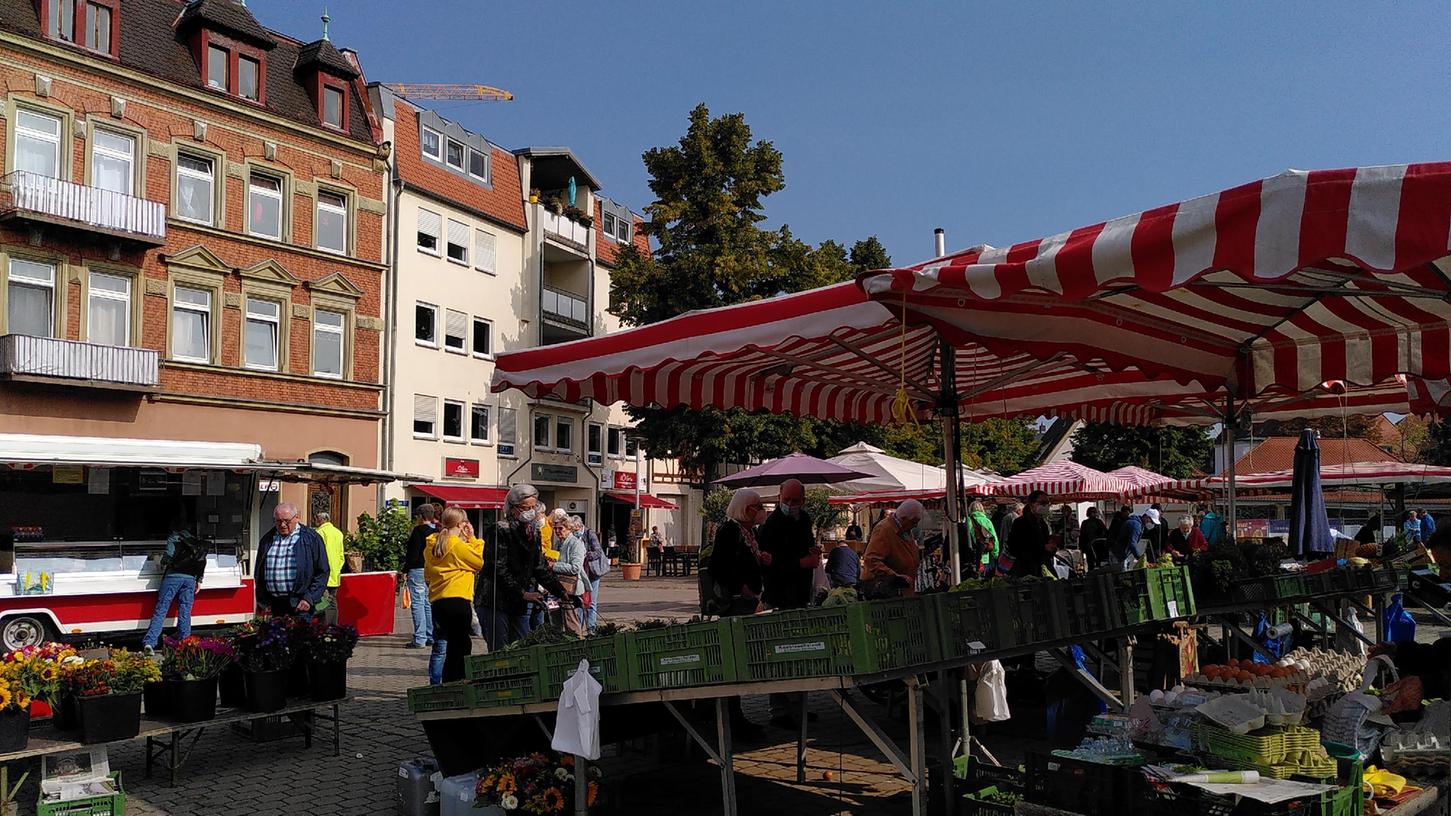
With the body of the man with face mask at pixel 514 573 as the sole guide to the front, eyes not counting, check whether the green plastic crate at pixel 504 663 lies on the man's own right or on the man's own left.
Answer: on the man's own right

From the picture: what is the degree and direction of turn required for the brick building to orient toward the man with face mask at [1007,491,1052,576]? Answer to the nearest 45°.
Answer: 0° — it already faces them

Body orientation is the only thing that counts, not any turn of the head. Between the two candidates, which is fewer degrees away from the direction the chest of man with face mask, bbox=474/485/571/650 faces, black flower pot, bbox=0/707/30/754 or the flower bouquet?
the flower bouquet

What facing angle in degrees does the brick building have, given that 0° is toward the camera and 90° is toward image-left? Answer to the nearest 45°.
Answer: approximately 315°

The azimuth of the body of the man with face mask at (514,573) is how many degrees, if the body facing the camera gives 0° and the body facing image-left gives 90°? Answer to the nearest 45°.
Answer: approximately 315°

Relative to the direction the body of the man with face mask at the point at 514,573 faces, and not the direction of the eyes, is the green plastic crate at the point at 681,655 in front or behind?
in front

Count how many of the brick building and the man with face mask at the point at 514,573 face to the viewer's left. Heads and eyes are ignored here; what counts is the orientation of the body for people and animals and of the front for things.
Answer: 0

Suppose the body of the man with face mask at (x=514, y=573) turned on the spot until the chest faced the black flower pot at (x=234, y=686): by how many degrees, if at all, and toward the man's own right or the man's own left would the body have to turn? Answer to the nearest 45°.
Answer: approximately 90° to the man's own right

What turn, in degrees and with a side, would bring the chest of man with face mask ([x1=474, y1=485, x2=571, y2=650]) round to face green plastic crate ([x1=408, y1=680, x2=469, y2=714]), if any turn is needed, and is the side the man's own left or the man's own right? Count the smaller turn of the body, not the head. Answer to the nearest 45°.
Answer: approximately 45° to the man's own right

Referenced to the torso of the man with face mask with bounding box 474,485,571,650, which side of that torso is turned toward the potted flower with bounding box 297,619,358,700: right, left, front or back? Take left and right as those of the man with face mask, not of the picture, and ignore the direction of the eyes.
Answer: right

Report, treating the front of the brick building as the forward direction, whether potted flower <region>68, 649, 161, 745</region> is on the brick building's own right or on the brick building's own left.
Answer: on the brick building's own right

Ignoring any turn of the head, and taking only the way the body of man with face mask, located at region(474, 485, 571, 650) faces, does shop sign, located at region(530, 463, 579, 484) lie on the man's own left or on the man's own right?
on the man's own left
